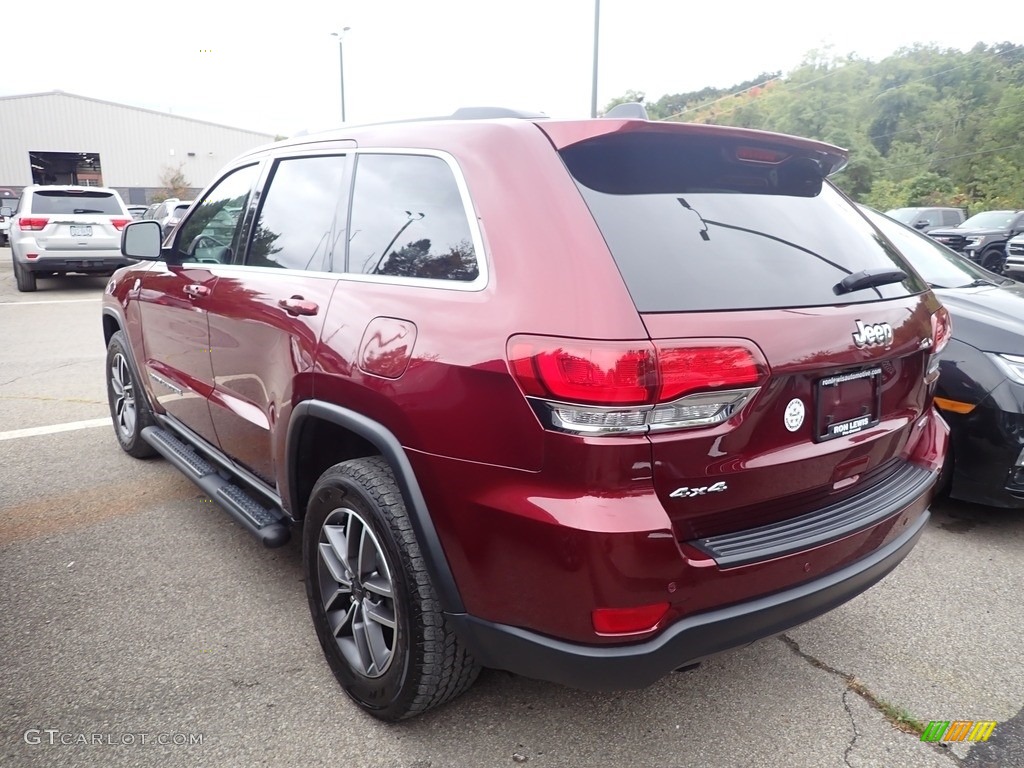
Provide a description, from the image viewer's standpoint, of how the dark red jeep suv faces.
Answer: facing away from the viewer and to the left of the viewer

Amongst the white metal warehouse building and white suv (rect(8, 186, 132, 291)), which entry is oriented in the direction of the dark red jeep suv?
the white metal warehouse building

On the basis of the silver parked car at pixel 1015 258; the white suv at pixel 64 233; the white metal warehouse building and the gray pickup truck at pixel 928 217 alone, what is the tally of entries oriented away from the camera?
1

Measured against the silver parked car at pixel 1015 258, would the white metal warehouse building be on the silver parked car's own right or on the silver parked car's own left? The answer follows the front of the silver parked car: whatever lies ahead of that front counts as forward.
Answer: on the silver parked car's own right

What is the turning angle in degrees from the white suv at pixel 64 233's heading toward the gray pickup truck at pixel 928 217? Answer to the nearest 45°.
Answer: approximately 90° to its right

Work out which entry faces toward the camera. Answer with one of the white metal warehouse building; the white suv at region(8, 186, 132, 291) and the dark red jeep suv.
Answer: the white metal warehouse building

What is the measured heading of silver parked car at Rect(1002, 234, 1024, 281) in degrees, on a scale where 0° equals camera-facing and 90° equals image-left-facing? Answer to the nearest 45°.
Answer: approximately 45°

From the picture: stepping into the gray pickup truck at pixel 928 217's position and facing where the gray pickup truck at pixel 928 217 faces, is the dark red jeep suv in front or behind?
in front

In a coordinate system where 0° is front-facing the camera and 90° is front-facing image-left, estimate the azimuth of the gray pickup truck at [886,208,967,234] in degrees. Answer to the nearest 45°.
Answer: approximately 45°

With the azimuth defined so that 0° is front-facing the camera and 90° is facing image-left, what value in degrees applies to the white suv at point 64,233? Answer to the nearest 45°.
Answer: approximately 180°

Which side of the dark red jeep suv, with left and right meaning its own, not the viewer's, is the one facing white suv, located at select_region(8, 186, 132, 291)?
front

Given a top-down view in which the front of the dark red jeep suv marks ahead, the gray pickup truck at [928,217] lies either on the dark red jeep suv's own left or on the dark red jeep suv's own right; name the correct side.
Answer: on the dark red jeep suv's own right

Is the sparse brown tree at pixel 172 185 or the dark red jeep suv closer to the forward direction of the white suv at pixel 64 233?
the sparse brown tree

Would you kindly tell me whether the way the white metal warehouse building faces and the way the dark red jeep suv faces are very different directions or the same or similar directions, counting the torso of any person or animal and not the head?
very different directions

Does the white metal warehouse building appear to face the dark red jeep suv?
yes

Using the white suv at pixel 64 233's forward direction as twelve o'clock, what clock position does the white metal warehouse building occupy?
The white metal warehouse building is roughly at 12 o'clock from the white suv.
